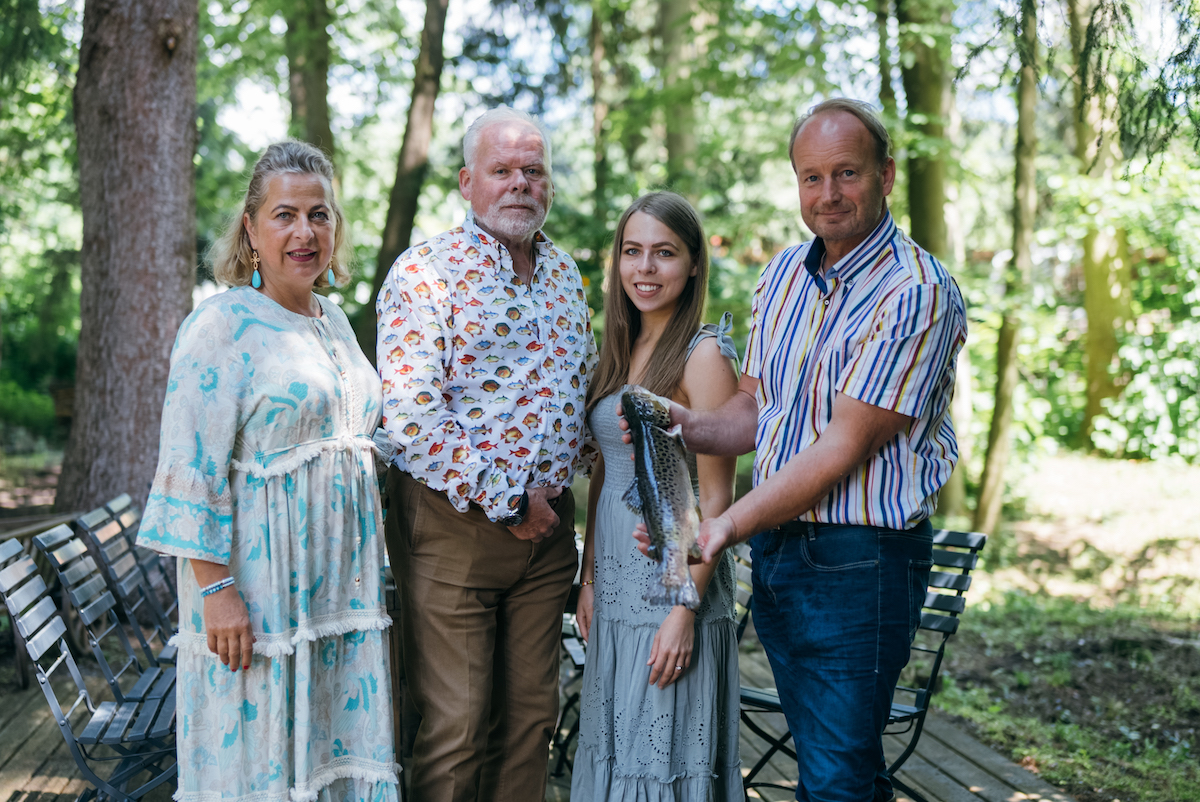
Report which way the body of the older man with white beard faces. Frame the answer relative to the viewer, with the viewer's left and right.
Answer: facing the viewer and to the right of the viewer

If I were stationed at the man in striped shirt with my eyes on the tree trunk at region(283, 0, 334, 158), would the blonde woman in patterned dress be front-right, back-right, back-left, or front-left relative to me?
front-left

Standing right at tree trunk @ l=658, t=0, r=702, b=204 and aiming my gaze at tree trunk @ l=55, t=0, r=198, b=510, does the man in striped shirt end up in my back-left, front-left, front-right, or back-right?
front-left

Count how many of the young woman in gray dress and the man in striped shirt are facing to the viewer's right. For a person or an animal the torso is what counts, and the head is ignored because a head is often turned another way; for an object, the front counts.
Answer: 0

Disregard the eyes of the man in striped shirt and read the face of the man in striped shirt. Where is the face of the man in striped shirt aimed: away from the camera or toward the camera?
toward the camera

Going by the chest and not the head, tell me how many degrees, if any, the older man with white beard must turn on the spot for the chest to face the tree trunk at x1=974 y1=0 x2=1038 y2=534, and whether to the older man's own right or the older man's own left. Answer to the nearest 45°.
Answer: approximately 90° to the older man's own left

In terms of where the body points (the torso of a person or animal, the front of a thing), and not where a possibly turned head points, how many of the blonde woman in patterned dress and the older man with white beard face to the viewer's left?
0

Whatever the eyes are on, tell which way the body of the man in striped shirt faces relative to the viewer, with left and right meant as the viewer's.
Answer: facing the viewer and to the left of the viewer

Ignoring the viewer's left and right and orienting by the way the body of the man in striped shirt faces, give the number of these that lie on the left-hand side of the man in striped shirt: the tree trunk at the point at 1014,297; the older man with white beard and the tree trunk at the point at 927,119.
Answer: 0

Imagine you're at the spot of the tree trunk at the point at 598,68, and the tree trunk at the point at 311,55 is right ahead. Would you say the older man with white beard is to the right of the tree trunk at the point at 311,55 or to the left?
left

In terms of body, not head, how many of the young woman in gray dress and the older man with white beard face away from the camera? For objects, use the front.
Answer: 0

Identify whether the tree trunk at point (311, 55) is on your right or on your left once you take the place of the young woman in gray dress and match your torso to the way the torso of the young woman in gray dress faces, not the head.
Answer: on your right

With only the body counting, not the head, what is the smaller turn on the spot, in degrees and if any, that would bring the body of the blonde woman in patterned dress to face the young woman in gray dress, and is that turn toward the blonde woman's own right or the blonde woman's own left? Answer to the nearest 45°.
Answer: approximately 45° to the blonde woman's own left

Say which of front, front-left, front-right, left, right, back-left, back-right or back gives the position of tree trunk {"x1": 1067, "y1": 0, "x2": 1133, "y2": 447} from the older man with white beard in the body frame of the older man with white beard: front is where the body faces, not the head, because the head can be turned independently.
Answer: left

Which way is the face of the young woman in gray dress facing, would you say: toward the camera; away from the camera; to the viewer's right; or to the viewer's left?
toward the camera

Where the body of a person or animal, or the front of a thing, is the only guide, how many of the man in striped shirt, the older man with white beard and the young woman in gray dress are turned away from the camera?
0

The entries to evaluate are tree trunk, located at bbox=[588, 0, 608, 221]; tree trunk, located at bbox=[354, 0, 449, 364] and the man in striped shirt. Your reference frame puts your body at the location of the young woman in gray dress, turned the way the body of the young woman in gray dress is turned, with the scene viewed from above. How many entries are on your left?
1

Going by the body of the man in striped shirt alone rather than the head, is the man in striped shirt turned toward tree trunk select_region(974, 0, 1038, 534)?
no
